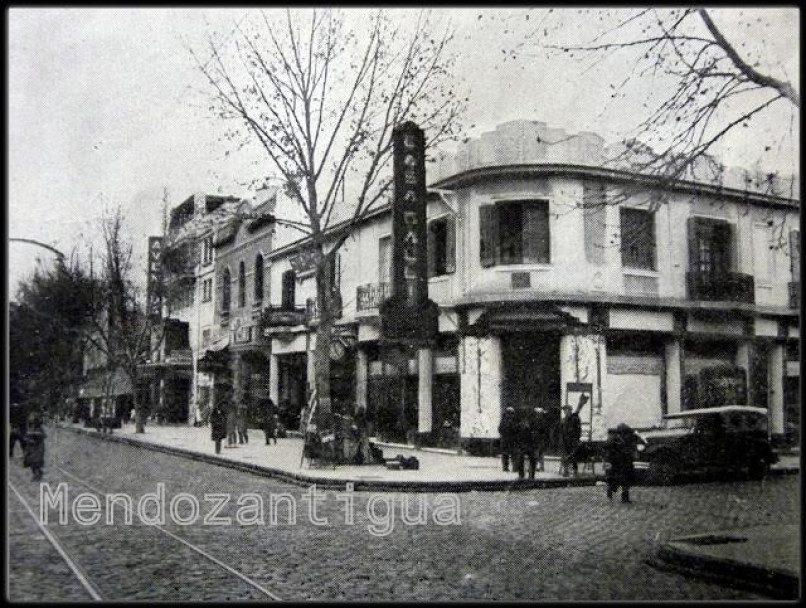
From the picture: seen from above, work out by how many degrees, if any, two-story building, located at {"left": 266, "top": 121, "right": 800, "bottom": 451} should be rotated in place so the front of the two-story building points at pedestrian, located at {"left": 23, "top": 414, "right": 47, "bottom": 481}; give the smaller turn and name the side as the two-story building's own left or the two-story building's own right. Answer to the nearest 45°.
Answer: approximately 45° to the two-story building's own right

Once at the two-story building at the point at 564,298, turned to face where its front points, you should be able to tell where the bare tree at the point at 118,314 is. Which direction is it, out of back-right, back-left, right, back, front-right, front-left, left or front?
right

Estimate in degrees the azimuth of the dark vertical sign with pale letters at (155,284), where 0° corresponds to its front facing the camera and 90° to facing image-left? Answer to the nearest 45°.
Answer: approximately 0°

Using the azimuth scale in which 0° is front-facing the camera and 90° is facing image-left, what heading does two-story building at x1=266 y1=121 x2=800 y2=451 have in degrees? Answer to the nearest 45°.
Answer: approximately 0°

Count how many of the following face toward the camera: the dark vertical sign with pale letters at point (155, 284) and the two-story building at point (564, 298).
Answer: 2

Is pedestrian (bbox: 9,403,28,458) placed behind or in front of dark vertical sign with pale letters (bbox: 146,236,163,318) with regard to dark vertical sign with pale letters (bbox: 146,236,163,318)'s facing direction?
in front

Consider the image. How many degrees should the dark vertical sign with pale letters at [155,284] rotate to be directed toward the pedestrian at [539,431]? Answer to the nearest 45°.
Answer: approximately 45° to its left

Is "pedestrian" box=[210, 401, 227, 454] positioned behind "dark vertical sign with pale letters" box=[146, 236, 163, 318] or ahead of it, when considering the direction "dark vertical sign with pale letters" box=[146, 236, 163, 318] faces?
ahead

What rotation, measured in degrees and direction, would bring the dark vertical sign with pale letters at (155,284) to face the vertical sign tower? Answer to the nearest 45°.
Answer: approximately 45° to its left
